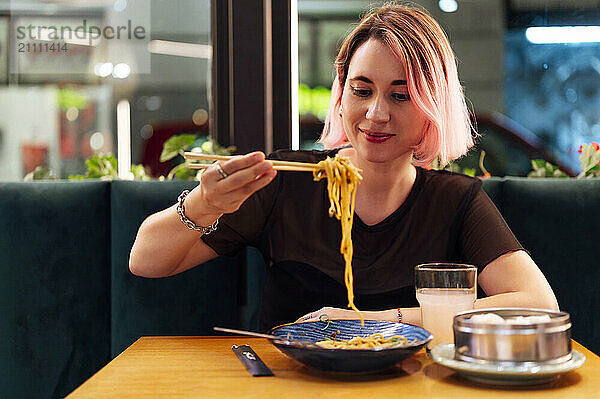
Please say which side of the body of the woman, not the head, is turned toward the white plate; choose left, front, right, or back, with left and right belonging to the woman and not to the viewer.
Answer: front

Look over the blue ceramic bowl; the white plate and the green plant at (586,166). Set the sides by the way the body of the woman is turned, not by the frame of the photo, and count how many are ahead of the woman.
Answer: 2

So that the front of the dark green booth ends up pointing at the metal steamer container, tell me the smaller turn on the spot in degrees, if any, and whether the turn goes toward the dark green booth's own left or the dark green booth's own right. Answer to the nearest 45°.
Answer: approximately 45° to the dark green booth's own left

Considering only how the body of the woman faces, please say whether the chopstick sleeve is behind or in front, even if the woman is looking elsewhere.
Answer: in front

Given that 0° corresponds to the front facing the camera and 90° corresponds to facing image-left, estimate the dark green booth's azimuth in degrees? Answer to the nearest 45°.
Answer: approximately 0°

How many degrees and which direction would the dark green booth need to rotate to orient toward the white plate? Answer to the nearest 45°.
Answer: approximately 45° to its left

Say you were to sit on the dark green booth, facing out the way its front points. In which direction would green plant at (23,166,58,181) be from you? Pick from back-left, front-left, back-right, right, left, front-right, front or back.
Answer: back-right

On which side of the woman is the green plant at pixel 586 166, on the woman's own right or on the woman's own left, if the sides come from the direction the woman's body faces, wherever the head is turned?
on the woman's own left

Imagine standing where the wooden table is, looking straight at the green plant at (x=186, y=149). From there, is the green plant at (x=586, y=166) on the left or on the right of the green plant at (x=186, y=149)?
right
